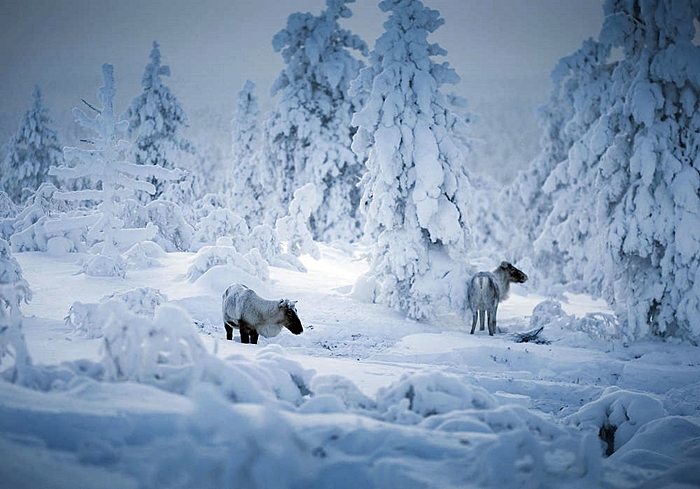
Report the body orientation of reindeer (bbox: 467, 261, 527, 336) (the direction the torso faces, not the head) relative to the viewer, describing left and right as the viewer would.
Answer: facing away from the viewer and to the right of the viewer

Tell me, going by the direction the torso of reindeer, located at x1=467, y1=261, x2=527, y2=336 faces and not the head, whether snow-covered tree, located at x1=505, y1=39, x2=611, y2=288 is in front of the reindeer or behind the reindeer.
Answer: in front

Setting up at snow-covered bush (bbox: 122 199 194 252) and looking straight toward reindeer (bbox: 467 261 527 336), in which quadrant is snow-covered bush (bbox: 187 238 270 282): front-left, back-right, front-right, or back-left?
front-right

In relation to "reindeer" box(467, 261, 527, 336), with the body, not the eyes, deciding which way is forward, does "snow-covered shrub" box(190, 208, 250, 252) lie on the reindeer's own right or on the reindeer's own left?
on the reindeer's own left

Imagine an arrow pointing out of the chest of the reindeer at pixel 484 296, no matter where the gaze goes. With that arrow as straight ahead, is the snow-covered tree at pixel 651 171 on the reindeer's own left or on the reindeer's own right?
on the reindeer's own right

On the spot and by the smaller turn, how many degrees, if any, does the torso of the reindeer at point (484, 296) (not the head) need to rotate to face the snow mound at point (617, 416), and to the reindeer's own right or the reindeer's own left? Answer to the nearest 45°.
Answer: approximately 135° to the reindeer's own right

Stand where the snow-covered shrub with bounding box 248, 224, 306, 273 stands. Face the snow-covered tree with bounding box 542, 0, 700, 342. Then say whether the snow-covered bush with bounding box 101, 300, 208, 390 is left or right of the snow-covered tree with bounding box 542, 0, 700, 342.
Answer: right

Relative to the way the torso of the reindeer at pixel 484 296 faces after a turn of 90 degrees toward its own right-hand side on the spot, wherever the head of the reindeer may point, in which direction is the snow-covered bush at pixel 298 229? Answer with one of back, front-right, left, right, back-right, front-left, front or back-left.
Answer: back

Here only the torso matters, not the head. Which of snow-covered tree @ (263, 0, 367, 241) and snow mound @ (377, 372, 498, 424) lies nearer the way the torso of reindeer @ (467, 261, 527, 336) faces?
the snow-covered tree

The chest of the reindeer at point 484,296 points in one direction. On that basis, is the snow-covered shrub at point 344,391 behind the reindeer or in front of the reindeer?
behind

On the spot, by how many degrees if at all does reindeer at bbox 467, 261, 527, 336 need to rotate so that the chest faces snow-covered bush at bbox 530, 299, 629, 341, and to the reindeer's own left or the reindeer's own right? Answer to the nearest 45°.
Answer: approximately 45° to the reindeer's own right
